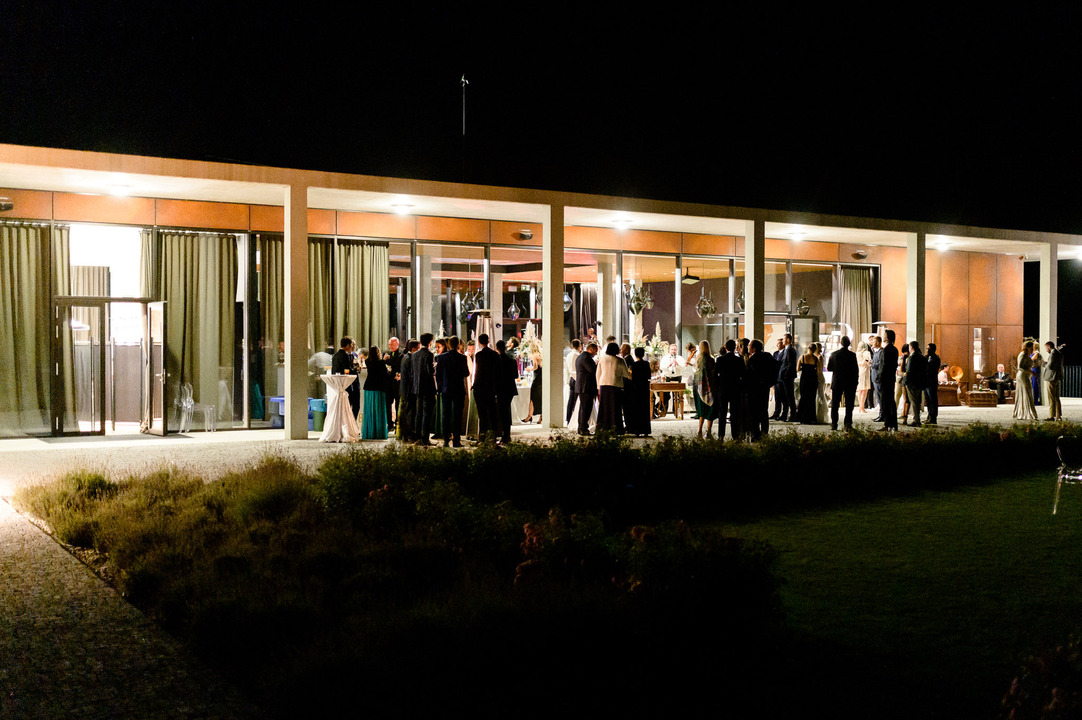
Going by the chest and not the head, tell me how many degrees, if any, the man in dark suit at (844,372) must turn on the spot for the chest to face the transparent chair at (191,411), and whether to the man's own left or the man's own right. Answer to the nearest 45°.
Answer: approximately 90° to the man's own left

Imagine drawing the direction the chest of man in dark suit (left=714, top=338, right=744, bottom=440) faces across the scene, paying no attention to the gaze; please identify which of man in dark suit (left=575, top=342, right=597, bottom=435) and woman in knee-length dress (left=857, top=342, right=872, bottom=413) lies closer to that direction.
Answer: the woman in knee-length dress

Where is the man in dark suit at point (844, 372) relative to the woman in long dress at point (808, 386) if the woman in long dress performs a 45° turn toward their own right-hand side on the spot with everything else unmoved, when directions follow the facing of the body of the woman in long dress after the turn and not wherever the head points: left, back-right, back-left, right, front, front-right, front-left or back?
right

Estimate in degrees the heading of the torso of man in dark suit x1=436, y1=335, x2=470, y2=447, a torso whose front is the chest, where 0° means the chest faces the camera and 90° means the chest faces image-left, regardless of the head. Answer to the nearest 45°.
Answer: approximately 180°

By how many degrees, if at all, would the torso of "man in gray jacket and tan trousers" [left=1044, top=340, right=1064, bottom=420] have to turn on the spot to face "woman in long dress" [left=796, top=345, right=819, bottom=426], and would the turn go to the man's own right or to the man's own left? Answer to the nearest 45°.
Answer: approximately 45° to the man's own left

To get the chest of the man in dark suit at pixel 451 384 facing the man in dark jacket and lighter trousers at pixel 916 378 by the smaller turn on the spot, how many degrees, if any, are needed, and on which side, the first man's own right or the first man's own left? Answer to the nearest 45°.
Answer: approximately 90° to the first man's own right

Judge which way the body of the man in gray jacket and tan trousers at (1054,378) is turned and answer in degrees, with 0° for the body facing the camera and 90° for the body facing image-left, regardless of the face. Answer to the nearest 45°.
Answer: approximately 90°

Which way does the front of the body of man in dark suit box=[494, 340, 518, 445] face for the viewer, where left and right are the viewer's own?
facing away from the viewer and to the left of the viewer

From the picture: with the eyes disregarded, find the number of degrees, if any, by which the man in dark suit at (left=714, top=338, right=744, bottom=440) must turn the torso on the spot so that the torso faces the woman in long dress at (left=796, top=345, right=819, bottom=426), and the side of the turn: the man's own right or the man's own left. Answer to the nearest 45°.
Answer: approximately 45° to the man's own right

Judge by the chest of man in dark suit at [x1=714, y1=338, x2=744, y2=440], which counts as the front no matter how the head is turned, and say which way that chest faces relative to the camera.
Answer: away from the camera

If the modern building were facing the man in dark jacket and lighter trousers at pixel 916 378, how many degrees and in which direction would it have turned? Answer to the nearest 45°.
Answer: approximately 45° to its left
